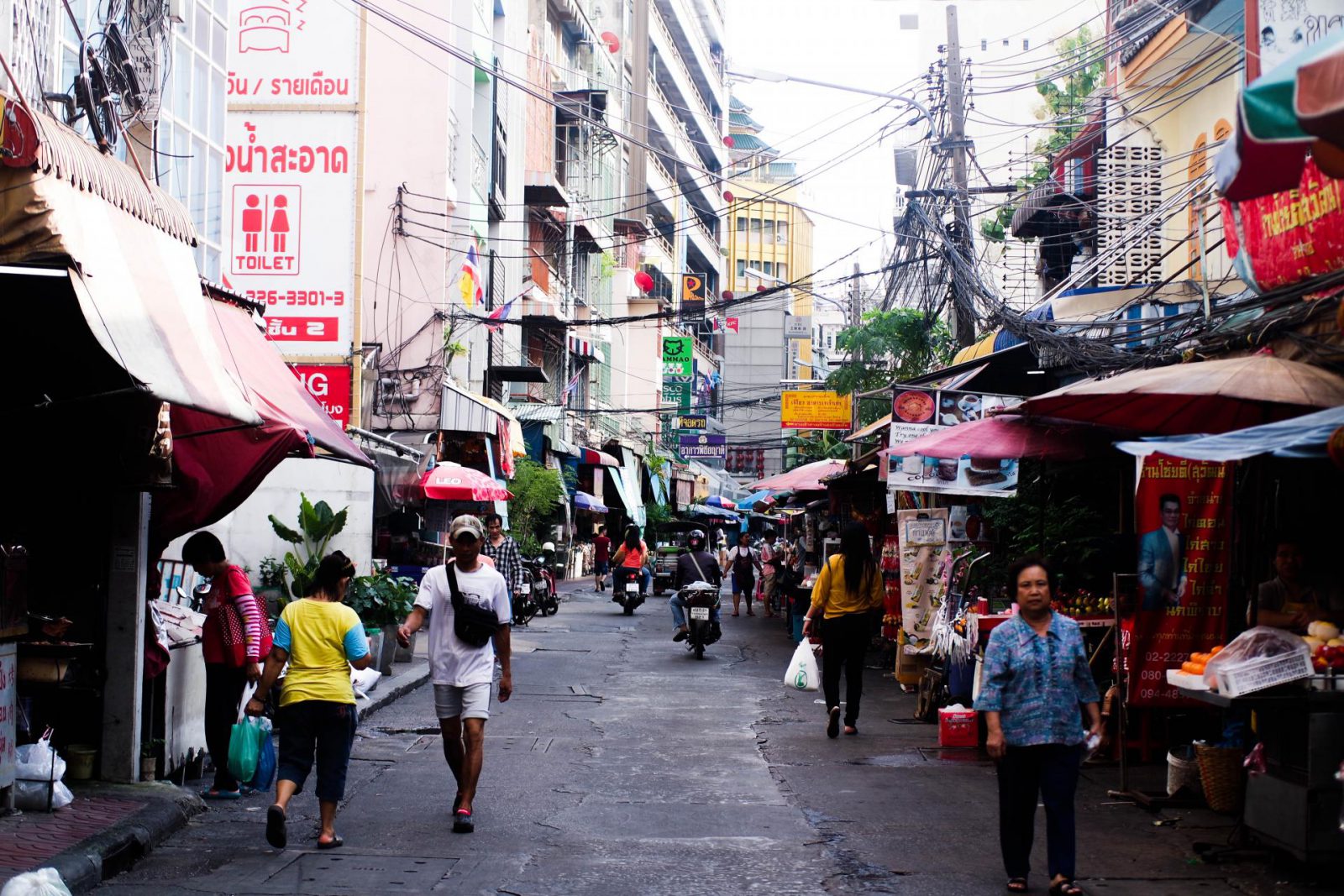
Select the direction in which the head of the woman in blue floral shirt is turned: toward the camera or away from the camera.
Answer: toward the camera

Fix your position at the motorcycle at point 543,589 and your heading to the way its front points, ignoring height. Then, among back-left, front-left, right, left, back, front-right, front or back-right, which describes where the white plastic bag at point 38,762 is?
front-right

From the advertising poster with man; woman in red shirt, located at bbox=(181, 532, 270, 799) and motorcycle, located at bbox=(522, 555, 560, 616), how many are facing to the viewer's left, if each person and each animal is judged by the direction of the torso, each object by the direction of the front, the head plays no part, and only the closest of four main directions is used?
1

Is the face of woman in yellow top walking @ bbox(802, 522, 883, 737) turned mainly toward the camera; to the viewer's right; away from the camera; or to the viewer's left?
away from the camera

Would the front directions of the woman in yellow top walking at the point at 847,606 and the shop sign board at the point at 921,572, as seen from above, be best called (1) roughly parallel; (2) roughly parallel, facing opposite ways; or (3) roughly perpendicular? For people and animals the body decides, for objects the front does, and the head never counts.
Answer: roughly parallel, facing opposite ways

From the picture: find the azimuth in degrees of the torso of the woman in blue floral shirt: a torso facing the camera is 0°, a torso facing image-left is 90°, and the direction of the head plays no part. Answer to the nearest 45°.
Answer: approximately 0°

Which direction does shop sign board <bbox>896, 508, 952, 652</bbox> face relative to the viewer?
toward the camera

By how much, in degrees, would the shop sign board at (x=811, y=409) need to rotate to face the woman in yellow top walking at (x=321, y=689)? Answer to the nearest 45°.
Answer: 0° — it already faces them

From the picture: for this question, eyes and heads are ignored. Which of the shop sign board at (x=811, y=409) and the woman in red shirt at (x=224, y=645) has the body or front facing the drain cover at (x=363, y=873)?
the shop sign board

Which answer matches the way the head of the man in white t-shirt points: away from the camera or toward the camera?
toward the camera

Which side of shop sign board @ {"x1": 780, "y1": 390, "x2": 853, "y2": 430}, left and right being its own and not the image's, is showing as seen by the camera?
front

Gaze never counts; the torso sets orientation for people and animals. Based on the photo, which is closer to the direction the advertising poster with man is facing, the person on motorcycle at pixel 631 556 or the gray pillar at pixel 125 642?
the gray pillar

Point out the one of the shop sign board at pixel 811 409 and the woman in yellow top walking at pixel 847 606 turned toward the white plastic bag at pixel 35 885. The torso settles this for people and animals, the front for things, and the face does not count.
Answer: the shop sign board

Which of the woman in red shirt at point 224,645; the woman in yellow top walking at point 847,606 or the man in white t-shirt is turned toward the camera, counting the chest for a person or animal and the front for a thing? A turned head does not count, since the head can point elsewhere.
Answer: the man in white t-shirt

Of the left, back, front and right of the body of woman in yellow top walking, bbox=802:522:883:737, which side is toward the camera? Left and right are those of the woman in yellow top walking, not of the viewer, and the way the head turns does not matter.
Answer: back

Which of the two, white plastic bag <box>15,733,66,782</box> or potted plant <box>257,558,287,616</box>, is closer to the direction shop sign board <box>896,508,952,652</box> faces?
the white plastic bag
